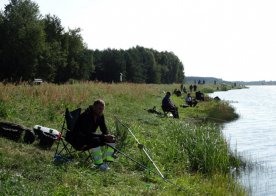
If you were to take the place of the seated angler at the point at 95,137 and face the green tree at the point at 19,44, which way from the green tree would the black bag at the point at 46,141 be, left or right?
left

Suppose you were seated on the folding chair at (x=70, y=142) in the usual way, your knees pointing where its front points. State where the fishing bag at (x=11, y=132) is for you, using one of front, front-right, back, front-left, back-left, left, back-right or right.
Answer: back-left

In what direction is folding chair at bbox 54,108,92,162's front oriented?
to the viewer's right

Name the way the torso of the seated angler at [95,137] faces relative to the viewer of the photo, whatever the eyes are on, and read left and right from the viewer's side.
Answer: facing the viewer and to the right of the viewer

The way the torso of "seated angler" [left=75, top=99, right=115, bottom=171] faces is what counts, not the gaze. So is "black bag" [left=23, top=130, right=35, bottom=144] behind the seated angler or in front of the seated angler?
behind

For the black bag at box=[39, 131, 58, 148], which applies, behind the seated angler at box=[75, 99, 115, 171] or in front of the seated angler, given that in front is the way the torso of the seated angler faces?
behind

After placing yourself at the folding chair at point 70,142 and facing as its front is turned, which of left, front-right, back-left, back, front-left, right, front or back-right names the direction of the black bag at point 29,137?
back-left

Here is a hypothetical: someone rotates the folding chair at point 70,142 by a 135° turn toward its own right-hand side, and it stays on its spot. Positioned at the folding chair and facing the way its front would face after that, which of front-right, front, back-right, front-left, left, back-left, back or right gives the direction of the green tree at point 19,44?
back-right
